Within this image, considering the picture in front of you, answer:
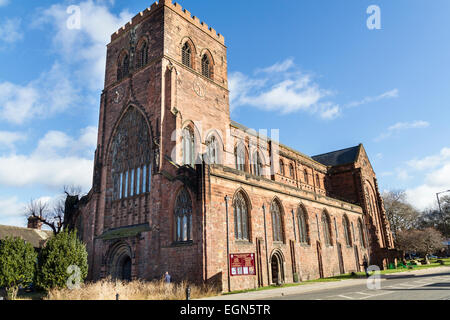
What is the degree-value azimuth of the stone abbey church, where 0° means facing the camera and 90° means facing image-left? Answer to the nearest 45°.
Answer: approximately 45°

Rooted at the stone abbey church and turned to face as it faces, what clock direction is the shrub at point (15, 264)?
The shrub is roughly at 1 o'clock from the stone abbey church.

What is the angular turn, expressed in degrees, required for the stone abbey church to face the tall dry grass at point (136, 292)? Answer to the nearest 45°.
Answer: approximately 45° to its left
